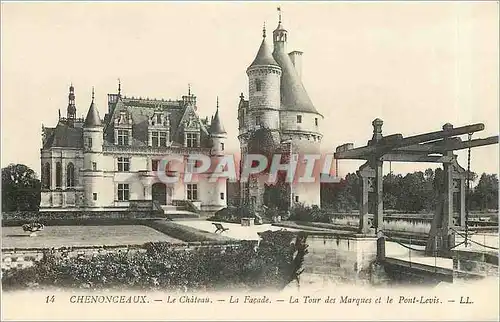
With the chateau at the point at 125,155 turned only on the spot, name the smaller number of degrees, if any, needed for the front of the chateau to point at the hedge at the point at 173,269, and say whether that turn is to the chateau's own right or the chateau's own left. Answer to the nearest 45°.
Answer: approximately 45° to the chateau's own left

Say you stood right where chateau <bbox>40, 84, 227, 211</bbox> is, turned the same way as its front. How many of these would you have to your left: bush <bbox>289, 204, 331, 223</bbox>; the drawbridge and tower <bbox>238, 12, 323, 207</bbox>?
3

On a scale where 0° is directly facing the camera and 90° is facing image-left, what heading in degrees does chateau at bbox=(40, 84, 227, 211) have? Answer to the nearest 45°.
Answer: approximately 0°

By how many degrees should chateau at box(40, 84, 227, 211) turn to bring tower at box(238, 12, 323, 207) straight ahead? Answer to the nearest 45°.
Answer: approximately 90° to its left

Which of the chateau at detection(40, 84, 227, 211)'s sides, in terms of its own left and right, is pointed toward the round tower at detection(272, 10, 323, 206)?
left

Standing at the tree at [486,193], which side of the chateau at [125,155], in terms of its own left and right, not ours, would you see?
left

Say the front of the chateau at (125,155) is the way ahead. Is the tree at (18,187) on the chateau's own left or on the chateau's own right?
on the chateau's own right

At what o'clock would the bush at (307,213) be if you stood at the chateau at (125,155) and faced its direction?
The bush is roughly at 9 o'clock from the chateau.

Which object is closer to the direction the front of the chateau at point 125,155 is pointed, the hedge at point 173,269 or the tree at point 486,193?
the hedge
